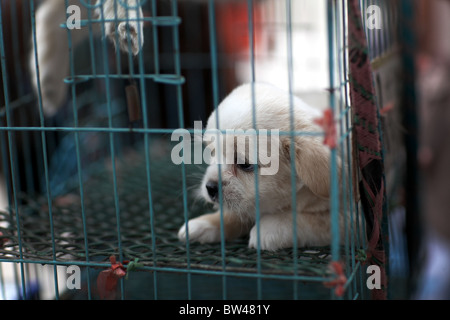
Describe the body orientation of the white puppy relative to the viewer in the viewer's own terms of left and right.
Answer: facing the viewer and to the left of the viewer
